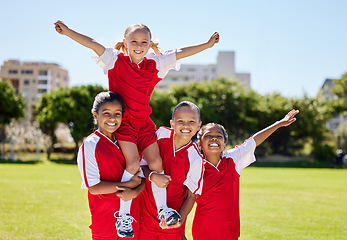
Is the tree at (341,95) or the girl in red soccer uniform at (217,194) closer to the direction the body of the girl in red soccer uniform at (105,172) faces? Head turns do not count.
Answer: the girl in red soccer uniform

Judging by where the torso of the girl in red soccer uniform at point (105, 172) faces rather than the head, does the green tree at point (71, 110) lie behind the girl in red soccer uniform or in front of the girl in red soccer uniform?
behind

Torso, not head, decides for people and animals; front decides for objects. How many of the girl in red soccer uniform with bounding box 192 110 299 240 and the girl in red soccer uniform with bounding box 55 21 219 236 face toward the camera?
2

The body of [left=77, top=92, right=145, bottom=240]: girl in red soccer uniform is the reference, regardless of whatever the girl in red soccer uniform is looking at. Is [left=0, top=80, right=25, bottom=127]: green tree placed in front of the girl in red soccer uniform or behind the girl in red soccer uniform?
behind

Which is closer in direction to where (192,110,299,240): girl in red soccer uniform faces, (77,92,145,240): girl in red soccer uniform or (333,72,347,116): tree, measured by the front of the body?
the girl in red soccer uniform

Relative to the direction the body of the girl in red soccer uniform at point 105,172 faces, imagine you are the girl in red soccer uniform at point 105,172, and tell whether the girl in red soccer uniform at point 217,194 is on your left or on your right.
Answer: on your left

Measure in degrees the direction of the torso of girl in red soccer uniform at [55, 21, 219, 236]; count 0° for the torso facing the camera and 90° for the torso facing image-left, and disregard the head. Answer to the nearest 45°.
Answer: approximately 0°

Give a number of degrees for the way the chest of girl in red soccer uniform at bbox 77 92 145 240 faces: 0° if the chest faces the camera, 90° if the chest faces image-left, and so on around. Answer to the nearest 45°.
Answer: approximately 315°

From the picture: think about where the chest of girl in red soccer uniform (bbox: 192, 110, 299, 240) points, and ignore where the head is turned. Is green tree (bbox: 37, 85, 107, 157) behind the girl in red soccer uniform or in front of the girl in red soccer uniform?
behind
